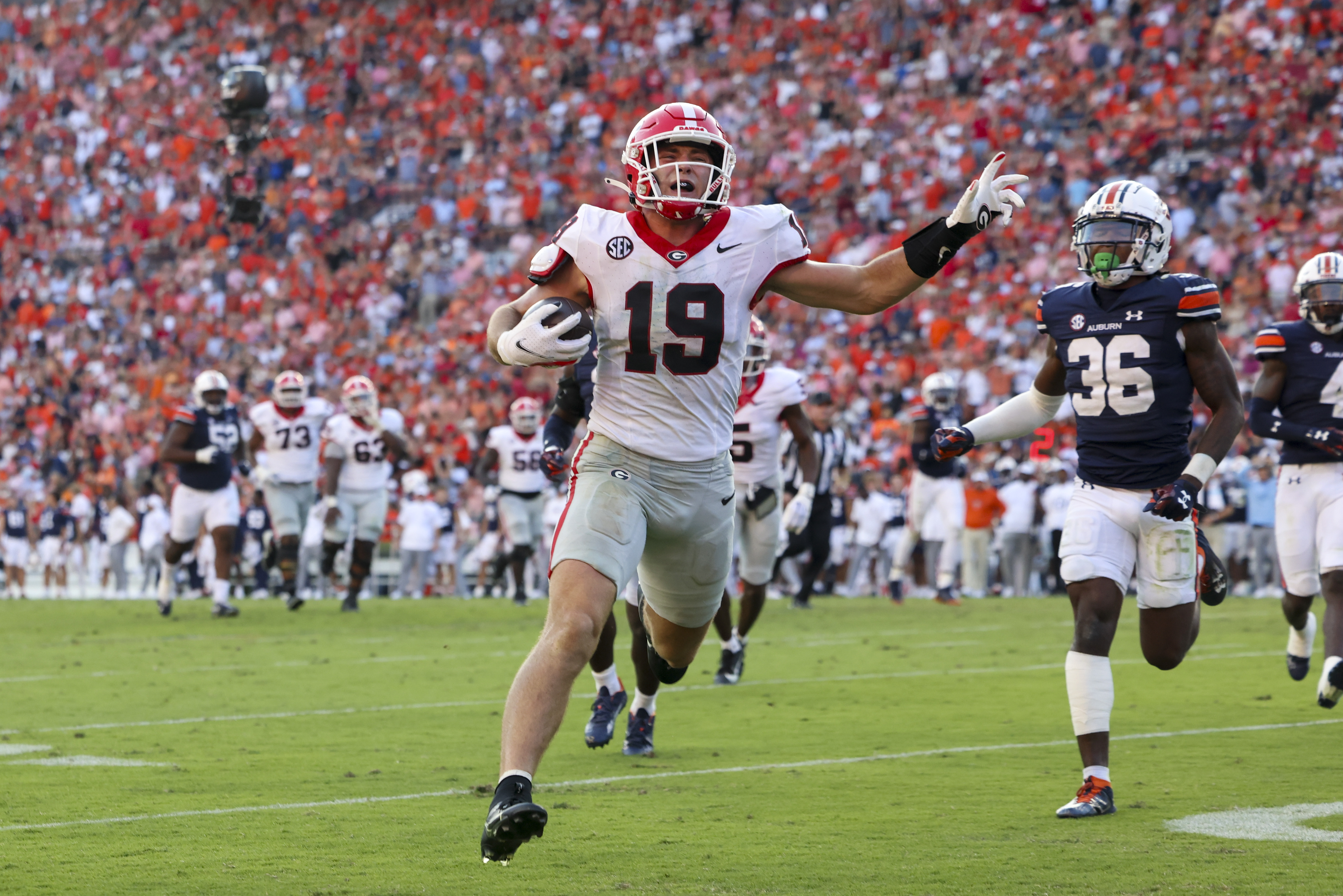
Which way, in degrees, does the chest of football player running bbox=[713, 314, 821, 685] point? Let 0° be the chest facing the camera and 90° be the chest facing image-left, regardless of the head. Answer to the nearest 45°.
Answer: approximately 45°

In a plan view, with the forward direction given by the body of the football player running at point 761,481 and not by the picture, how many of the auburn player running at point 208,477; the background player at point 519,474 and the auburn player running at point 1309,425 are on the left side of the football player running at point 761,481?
1

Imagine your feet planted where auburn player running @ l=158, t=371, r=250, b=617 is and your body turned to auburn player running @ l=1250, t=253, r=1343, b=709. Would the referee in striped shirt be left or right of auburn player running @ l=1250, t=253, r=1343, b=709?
left

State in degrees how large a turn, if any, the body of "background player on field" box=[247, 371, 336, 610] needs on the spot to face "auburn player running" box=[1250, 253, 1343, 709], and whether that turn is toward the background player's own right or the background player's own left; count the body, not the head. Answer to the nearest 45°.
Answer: approximately 45° to the background player's own left

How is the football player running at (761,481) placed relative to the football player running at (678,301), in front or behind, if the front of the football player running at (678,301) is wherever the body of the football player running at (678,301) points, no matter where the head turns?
behind

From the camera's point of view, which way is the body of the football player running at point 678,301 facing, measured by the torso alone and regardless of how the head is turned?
toward the camera

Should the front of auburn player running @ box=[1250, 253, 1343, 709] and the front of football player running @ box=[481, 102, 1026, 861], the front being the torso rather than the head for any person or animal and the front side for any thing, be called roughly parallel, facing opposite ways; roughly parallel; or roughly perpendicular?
roughly parallel

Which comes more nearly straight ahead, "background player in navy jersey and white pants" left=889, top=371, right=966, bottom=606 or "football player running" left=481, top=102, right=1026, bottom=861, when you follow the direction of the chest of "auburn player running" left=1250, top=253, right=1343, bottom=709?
the football player running

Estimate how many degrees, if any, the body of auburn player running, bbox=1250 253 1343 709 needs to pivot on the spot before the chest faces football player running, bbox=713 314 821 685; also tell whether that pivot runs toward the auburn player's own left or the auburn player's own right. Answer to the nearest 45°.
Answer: approximately 90° to the auburn player's own right

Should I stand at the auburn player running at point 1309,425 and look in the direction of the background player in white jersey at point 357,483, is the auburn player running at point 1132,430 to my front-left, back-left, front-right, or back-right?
back-left

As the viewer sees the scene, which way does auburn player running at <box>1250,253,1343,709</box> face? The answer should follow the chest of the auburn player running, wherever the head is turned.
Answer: toward the camera

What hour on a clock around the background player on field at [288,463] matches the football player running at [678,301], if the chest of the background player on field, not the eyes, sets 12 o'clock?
The football player running is roughly at 12 o'clock from the background player on field.

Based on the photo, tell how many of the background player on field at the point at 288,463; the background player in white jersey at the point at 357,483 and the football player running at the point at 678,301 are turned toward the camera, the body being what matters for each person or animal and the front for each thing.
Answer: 3

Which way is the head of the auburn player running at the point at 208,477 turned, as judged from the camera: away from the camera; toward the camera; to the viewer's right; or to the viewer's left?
toward the camera

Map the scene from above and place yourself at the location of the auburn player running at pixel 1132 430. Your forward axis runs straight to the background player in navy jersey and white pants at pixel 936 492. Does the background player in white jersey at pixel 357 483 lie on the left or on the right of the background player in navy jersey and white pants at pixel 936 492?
left

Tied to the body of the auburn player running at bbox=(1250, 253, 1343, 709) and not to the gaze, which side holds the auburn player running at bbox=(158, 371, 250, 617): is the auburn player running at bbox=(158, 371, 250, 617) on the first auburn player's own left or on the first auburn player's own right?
on the first auburn player's own right

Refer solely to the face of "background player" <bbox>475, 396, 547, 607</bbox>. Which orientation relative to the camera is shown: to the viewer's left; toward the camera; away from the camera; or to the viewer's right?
toward the camera

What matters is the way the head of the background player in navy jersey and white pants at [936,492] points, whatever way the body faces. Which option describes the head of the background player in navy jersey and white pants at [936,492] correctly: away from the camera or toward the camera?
toward the camera

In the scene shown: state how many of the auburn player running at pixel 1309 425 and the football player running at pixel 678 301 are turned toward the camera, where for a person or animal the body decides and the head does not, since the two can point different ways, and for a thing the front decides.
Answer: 2
